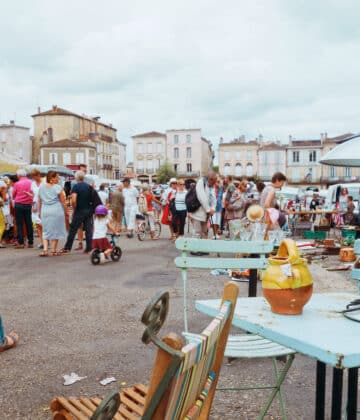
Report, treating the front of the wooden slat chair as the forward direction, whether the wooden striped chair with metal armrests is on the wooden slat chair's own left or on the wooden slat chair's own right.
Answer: on the wooden slat chair's own right

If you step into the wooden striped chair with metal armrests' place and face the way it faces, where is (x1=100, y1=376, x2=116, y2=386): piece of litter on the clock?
The piece of litter is roughly at 1 o'clock from the wooden striped chair with metal armrests.

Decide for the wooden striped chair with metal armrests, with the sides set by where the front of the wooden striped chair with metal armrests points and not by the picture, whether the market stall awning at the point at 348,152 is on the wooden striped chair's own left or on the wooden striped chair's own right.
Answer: on the wooden striped chair's own right

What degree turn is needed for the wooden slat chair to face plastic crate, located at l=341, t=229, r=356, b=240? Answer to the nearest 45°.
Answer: approximately 135° to its left

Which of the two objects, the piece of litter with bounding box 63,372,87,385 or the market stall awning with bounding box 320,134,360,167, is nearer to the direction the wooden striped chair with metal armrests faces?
the piece of litter
